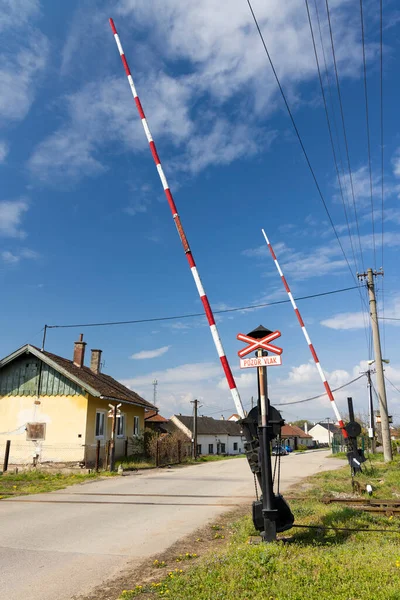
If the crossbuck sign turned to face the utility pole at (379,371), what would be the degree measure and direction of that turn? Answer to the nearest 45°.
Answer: approximately 180°

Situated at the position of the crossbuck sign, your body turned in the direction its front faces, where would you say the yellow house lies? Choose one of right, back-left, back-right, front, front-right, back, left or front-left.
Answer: back-right

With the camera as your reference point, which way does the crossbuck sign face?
facing the viewer

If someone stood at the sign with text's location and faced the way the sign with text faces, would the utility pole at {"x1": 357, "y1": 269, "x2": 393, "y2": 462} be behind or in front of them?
behind

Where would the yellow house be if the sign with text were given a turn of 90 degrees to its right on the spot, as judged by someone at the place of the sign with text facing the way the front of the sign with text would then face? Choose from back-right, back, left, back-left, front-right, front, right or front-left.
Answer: front-right

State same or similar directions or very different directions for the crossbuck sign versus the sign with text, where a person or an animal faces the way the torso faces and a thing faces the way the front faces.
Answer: same or similar directions

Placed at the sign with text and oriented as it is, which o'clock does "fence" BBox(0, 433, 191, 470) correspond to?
The fence is roughly at 5 o'clock from the sign with text.

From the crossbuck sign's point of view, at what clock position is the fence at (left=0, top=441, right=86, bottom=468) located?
The fence is roughly at 5 o'clock from the crossbuck sign.
